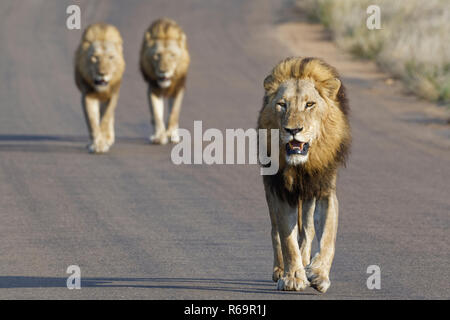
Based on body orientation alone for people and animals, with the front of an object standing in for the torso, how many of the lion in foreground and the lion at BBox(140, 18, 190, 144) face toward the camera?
2

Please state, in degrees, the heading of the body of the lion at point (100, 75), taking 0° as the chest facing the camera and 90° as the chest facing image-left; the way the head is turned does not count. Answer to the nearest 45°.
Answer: approximately 0°

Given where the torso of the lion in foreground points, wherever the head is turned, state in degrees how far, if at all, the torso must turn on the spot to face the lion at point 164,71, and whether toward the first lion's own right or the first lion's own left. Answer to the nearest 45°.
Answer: approximately 180°

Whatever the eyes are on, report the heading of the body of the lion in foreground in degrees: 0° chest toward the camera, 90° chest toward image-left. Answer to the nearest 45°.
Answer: approximately 0°

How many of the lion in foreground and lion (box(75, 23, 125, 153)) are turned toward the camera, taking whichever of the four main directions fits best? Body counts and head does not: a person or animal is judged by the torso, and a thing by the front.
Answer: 2

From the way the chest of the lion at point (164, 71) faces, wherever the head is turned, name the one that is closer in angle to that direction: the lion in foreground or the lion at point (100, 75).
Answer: the lion in foreground

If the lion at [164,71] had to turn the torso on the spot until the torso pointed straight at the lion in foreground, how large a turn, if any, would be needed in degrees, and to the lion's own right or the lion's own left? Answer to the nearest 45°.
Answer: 0° — it already faces it
